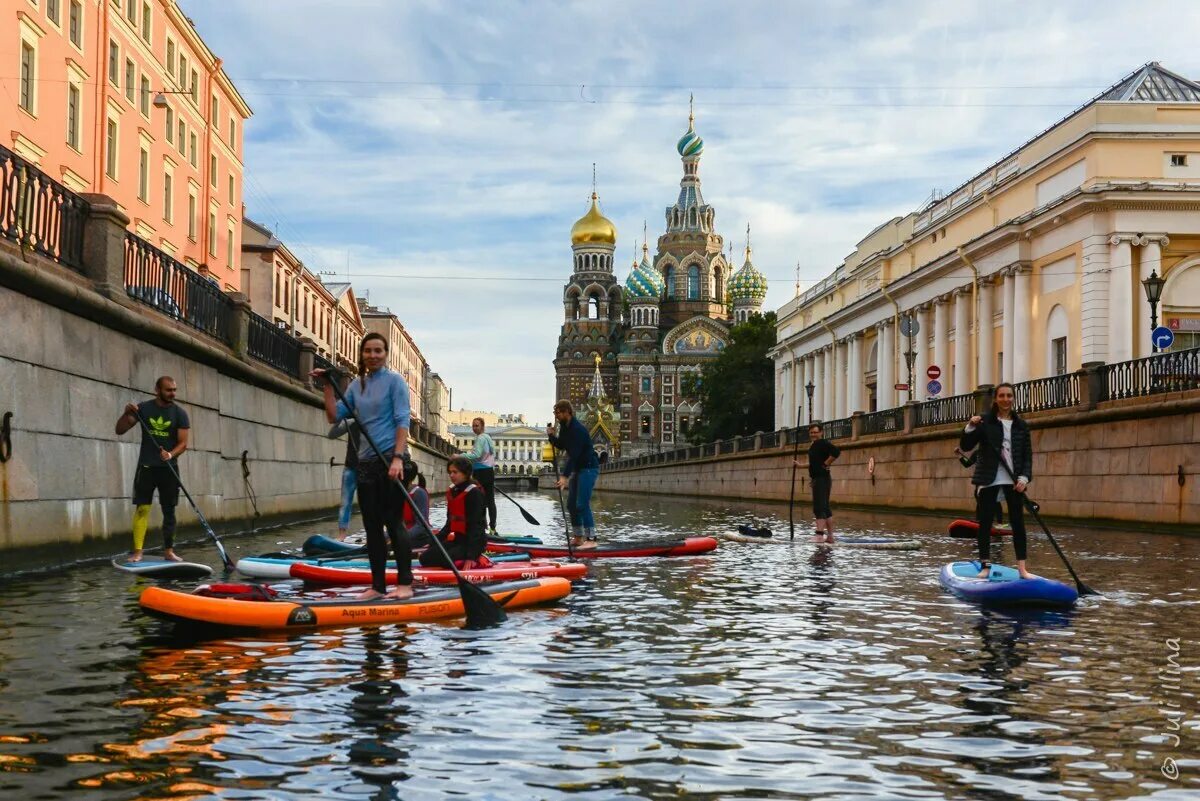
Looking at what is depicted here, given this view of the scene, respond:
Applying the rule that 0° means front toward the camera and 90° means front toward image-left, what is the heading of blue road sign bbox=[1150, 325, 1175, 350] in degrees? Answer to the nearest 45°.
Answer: approximately 0°

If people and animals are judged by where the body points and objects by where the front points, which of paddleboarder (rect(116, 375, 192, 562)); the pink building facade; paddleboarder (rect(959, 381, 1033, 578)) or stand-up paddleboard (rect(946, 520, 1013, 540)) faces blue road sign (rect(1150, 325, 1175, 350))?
the pink building facade

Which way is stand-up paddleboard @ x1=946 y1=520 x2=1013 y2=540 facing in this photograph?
to the viewer's left

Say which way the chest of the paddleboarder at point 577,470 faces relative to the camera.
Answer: to the viewer's left

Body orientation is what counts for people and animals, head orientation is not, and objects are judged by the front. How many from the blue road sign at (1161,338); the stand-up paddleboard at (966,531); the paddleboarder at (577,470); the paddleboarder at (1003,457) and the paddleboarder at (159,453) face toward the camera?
3

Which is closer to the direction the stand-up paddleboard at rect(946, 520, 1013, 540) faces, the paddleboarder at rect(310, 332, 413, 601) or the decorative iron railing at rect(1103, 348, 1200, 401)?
the paddleboarder

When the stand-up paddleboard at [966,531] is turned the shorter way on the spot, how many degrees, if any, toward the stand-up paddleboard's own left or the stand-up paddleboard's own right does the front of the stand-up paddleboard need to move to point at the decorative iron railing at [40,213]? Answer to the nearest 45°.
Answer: approximately 45° to the stand-up paddleboard's own left

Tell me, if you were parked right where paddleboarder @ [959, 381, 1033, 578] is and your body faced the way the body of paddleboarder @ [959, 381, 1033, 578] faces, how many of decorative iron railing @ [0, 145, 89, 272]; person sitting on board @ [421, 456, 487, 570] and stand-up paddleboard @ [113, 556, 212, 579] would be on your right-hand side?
3
